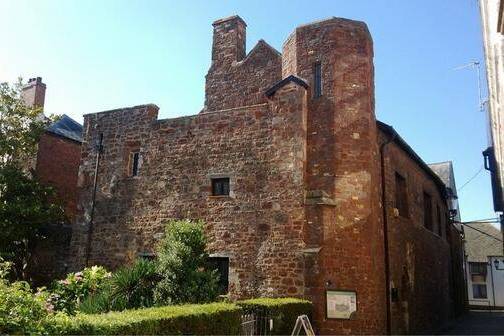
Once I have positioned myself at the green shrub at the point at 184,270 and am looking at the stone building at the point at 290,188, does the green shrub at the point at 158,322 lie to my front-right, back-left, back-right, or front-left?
back-right

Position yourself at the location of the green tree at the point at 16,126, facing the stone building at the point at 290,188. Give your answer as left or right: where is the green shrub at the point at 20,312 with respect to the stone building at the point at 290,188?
right

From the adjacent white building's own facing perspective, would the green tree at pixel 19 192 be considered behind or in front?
in front

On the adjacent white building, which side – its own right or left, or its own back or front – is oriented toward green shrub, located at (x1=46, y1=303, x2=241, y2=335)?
front

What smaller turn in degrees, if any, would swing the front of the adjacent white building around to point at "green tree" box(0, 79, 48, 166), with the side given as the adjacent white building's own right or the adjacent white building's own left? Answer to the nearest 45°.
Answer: approximately 45° to the adjacent white building's own right

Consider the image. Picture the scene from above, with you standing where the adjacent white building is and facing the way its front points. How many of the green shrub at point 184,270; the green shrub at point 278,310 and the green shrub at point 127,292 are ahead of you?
3

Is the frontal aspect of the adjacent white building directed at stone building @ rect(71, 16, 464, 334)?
yes

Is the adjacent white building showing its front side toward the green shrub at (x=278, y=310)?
yes

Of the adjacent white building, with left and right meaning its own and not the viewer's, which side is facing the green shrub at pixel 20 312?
front
